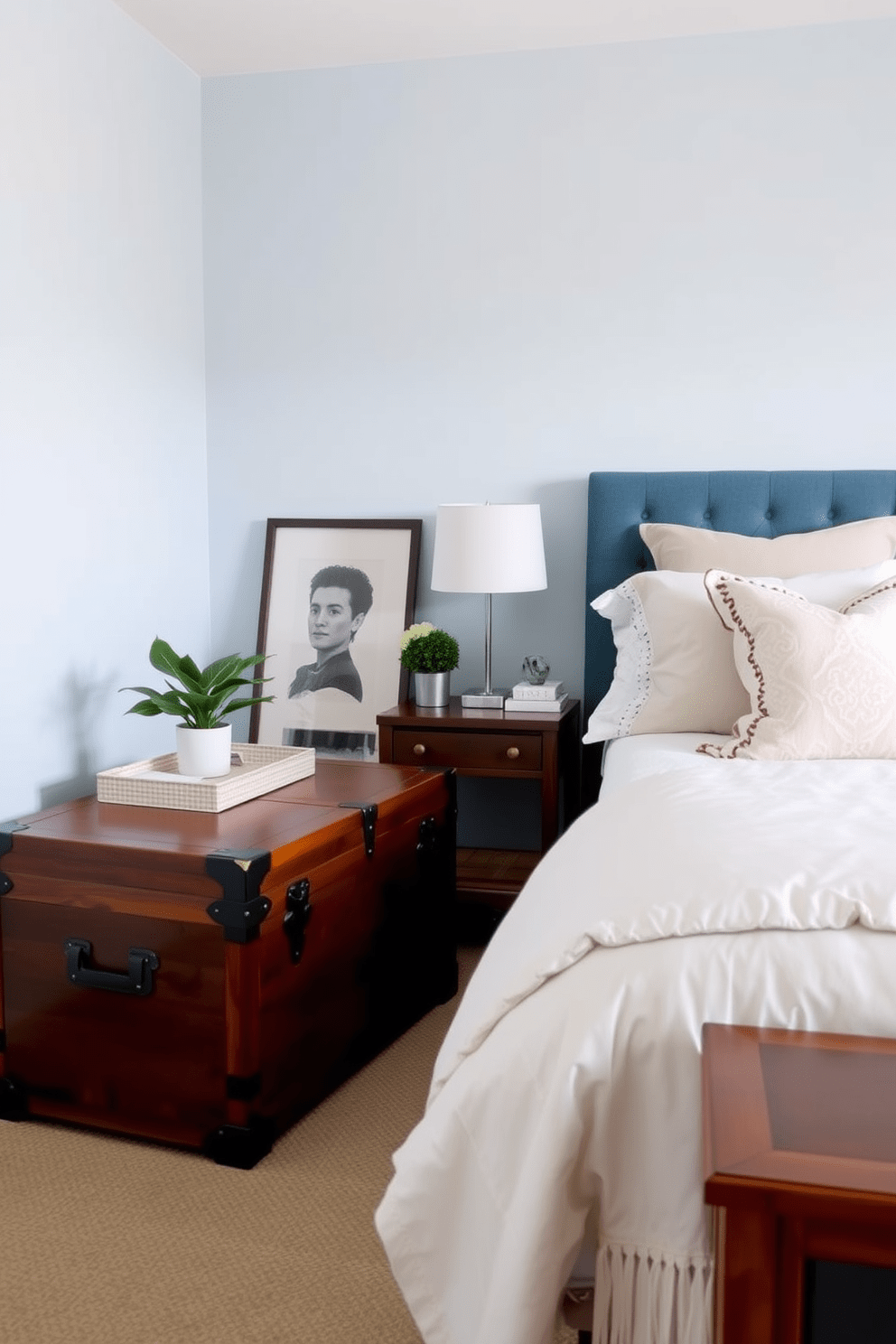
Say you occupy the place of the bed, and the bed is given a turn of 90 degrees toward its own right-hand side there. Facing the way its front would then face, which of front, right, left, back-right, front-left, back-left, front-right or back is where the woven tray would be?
front-right

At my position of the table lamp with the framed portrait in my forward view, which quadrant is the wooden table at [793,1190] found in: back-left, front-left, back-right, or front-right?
back-left

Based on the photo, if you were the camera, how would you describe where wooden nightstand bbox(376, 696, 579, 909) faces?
facing the viewer

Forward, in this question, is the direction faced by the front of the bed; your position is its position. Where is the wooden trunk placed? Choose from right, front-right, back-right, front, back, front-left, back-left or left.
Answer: back-right

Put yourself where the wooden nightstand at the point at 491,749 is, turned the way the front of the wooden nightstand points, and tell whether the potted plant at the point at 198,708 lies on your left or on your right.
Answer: on your right

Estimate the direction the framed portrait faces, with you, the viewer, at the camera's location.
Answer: facing the viewer

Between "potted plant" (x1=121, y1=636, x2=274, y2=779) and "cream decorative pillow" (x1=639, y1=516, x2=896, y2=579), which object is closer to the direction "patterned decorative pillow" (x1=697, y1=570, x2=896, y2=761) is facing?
the potted plant

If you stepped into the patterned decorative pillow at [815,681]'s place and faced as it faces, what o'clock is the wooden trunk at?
The wooden trunk is roughly at 2 o'clock from the patterned decorative pillow.

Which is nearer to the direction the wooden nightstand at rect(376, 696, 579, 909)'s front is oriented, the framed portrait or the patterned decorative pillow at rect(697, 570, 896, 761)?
the patterned decorative pillow

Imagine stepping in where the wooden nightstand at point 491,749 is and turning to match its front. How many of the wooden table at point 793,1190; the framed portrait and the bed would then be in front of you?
2

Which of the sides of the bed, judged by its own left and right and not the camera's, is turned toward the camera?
front

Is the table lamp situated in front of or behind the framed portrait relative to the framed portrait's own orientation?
in front

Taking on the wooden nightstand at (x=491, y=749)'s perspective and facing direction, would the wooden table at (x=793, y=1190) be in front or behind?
in front
